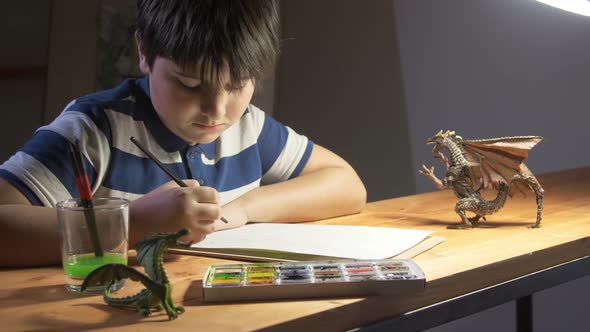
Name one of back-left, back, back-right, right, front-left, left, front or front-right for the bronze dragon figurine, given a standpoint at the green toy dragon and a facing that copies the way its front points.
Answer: front-left

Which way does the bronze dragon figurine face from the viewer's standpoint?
to the viewer's left

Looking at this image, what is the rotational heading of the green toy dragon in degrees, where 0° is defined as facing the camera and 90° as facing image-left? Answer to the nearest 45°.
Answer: approximately 270°

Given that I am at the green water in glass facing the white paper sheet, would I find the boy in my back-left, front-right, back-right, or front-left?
front-left

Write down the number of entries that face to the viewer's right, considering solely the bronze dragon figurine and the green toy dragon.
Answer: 1

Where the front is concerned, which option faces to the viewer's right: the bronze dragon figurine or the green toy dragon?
the green toy dragon

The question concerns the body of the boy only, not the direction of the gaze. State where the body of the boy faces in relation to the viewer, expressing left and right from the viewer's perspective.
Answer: facing the viewer and to the right of the viewer
